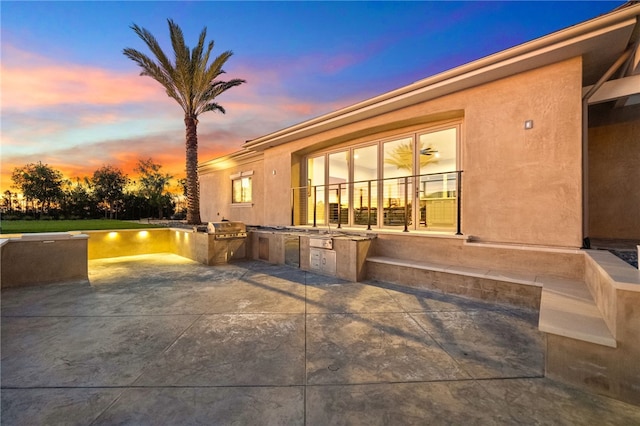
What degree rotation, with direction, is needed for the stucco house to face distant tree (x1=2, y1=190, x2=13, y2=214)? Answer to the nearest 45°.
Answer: approximately 45° to its right

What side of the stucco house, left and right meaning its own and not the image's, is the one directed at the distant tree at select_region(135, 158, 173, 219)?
right

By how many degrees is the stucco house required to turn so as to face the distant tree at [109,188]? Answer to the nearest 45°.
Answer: approximately 45° to its right

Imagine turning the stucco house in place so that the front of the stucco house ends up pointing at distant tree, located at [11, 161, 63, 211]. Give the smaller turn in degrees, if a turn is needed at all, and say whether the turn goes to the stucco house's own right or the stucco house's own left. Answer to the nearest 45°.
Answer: approximately 45° to the stucco house's own right

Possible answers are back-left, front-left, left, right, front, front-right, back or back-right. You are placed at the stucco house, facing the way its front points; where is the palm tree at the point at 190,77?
front-right

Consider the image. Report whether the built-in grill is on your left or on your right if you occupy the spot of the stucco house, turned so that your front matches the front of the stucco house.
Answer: on your right

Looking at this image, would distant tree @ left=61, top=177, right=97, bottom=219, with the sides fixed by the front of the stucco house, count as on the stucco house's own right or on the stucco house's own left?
on the stucco house's own right

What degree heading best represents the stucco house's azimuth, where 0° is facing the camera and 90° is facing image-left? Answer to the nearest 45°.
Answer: approximately 45°
